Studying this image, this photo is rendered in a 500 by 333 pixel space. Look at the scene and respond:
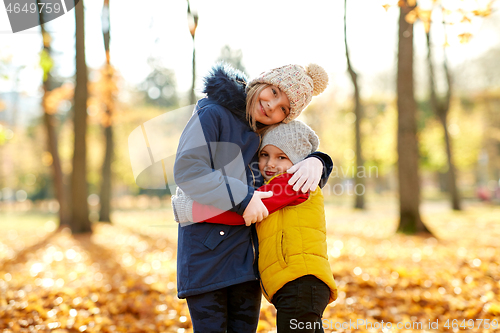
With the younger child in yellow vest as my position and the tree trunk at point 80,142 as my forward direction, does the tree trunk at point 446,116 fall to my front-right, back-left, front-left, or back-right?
front-right

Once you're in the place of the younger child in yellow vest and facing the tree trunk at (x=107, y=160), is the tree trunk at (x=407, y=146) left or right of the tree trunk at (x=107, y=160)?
right

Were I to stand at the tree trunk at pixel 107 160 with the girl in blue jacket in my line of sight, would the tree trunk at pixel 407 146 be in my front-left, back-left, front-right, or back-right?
front-left

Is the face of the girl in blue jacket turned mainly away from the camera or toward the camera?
toward the camera

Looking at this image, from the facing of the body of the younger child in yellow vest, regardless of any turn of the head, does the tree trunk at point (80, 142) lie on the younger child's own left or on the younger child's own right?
on the younger child's own right
